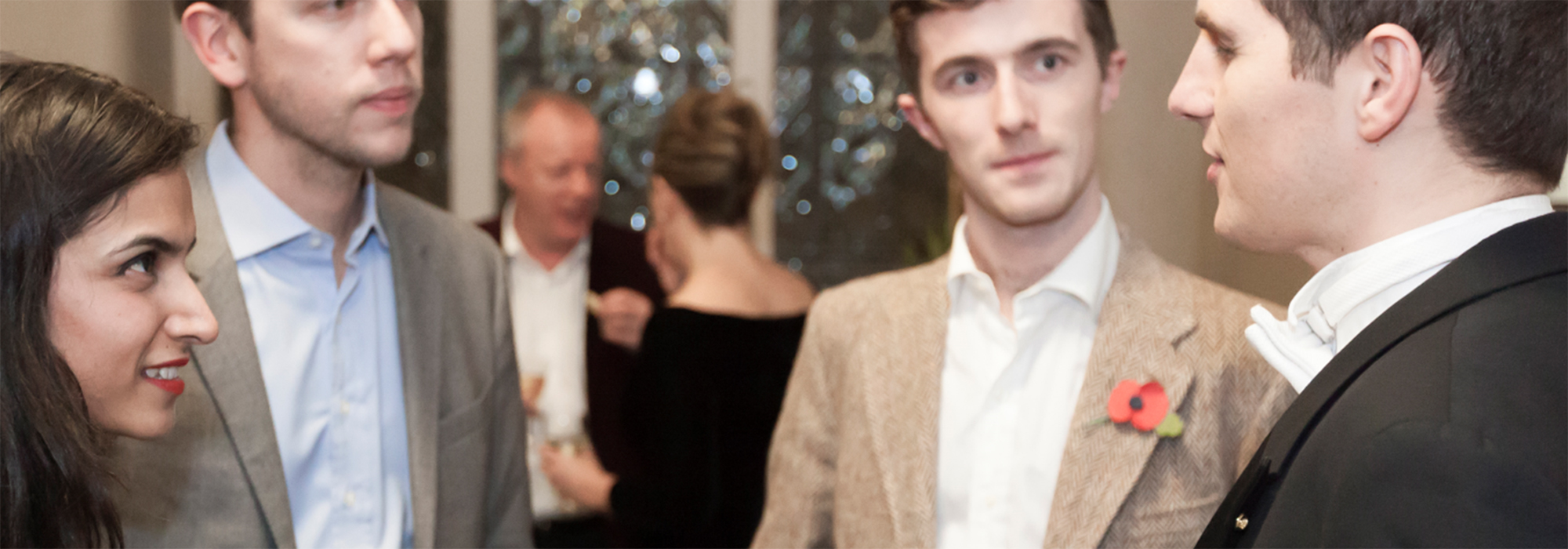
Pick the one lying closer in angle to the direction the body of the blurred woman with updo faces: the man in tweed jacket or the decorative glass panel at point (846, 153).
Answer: the decorative glass panel

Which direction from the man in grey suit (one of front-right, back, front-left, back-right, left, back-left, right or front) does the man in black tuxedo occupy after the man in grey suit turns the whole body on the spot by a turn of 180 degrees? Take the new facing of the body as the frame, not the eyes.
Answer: back

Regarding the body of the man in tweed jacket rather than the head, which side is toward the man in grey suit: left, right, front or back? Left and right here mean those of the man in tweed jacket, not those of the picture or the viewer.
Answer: right

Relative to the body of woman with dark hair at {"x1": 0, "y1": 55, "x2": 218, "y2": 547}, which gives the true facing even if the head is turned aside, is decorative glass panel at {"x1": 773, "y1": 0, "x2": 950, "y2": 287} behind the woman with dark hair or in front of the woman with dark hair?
in front

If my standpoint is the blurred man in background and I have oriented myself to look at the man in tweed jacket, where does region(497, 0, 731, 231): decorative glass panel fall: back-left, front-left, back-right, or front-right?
back-left

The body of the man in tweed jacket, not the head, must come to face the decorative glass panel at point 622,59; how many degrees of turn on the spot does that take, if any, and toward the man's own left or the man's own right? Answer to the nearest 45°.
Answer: approximately 135° to the man's own right

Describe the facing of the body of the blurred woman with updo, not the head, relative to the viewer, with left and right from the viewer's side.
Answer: facing away from the viewer and to the left of the viewer

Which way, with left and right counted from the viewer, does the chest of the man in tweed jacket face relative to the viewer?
facing the viewer

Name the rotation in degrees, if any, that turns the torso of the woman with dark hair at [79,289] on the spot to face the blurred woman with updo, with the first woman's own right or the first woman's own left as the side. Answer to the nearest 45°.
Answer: approximately 45° to the first woman's own left

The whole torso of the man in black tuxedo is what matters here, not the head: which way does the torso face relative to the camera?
to the viewer's left

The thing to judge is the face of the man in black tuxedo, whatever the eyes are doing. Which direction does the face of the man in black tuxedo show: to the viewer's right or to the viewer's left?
to the viewer's left

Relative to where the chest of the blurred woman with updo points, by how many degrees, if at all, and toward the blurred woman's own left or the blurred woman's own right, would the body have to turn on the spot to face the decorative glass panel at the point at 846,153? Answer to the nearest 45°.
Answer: approximately 45° to the blurred woman's own right

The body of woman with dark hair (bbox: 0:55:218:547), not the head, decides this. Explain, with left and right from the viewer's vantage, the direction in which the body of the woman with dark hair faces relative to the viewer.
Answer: facing to the right of the viewer

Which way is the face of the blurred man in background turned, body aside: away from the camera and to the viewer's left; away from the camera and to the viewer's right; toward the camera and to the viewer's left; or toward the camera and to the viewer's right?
toward the camera and to the viewer's right

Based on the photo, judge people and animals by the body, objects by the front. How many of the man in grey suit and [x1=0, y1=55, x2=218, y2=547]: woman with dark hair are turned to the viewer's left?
0

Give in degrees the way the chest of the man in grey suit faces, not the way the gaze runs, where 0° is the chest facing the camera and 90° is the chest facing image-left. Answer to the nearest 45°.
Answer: approximately 315°

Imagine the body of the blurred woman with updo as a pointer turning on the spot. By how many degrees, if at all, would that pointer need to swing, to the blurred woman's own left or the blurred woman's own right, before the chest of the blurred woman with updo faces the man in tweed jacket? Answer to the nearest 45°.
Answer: approximately 180°
